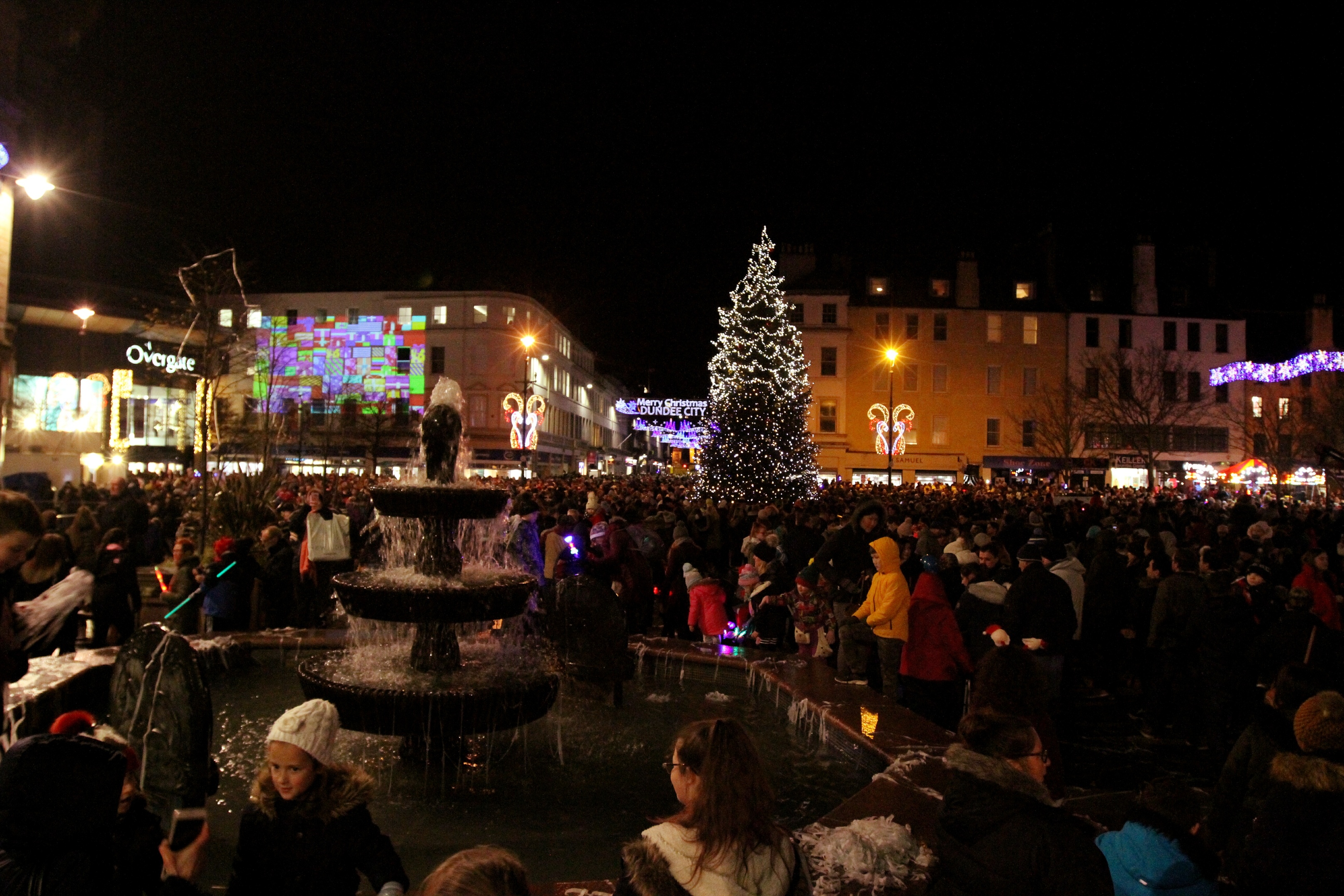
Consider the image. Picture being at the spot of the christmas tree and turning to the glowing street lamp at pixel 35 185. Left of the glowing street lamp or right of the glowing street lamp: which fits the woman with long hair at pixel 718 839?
left

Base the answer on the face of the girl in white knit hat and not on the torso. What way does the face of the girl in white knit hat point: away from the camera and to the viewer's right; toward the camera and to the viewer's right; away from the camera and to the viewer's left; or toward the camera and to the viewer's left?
toward the camera and to the viewer's left

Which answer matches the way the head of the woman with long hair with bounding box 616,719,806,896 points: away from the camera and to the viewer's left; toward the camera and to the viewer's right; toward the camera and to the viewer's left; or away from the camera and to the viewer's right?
away from the camera and to the viewer's left

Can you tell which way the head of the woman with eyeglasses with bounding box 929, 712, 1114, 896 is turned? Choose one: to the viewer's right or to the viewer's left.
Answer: to the viewer's right

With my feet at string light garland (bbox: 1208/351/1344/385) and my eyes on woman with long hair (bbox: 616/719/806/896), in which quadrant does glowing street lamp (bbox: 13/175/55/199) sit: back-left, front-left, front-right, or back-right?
front-right

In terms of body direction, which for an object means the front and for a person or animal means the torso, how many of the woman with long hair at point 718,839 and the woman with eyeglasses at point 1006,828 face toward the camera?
0

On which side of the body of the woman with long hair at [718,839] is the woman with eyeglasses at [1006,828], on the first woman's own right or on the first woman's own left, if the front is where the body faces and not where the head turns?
on the first woman's own right

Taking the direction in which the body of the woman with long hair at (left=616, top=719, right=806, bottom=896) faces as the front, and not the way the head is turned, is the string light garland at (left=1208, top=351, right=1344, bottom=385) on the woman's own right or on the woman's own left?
on the woman's own right

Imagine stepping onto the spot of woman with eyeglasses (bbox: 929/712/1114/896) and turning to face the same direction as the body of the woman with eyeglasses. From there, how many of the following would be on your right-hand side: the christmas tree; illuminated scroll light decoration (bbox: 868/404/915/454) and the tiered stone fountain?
0

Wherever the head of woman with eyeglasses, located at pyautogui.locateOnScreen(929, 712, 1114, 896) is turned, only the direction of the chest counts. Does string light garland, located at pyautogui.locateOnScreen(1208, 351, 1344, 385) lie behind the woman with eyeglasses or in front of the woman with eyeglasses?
in front

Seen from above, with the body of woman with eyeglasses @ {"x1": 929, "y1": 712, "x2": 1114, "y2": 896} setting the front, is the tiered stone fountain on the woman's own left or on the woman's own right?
on the woman's own left

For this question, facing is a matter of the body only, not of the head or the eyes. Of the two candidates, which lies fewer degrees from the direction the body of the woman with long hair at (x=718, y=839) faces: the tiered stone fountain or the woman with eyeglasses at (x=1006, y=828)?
the tiered stone fountain

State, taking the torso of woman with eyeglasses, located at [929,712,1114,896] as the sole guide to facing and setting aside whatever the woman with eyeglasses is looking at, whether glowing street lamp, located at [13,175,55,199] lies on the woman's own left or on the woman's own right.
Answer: on the woman's own left

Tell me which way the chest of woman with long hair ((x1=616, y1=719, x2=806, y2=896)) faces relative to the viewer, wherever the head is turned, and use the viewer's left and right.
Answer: facing away from the viewer and to the left of the viewer

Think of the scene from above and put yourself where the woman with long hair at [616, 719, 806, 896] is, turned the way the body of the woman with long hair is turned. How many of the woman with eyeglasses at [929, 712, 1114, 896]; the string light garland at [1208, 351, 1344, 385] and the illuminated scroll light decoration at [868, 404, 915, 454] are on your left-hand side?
0

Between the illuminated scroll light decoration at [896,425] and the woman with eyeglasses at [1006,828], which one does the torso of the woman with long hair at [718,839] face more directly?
the illuminated scroll light decoration

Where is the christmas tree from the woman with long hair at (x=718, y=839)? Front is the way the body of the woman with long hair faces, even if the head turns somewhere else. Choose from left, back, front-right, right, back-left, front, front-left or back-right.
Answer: front-right

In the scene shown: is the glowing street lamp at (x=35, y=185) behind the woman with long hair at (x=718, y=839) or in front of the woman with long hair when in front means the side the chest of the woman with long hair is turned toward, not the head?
in front

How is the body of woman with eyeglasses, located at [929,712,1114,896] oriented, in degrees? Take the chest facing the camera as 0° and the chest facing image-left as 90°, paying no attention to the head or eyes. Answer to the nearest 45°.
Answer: approximately 225°
